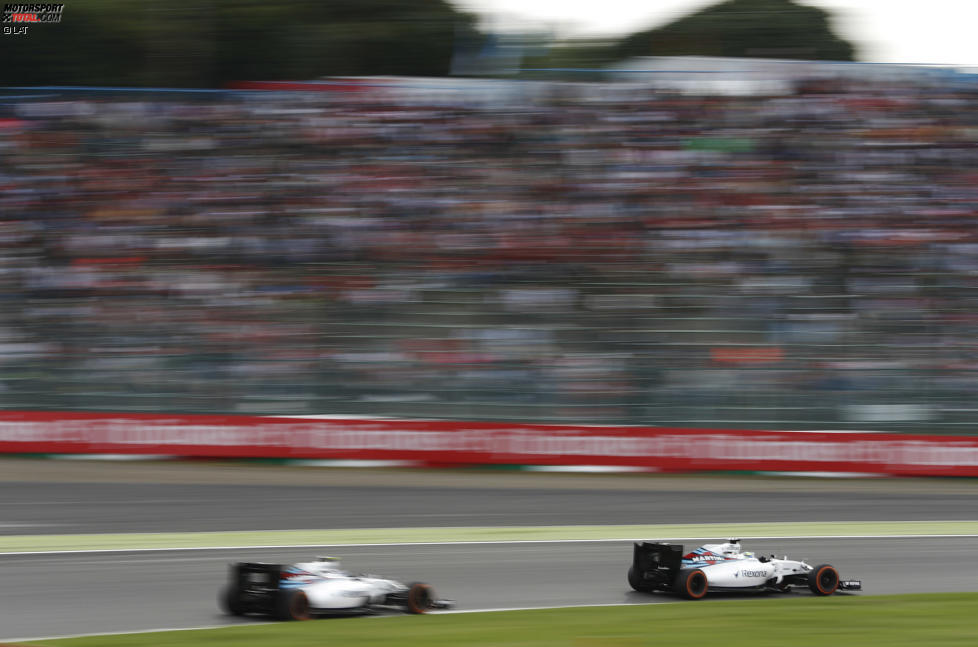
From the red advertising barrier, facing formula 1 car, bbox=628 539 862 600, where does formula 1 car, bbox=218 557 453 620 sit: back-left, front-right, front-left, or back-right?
front-right

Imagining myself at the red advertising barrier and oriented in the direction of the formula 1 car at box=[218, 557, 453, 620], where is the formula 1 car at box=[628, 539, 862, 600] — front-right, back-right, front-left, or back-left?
front-left

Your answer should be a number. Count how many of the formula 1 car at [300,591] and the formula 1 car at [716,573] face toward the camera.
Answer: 0

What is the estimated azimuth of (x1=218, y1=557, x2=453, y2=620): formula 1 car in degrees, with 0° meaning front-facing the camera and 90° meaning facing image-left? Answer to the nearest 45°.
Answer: approximately 225°

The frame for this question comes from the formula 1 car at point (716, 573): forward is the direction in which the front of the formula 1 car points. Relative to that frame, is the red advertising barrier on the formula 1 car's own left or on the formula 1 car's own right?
on the formula 1 car's own left

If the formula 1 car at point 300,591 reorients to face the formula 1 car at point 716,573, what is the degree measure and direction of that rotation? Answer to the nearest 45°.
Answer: approximately 45° to its right

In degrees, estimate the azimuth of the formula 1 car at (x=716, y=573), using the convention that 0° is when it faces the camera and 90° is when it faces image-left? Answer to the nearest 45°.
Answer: approximately 225°

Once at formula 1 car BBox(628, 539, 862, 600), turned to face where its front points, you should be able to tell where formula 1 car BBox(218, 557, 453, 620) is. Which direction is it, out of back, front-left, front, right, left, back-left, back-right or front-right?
back

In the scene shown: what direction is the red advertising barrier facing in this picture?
toward the camera

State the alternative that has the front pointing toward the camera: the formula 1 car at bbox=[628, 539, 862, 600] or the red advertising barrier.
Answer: the red advertising barrier

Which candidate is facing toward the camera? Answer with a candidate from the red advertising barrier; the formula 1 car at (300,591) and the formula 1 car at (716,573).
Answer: the red advertising barrier

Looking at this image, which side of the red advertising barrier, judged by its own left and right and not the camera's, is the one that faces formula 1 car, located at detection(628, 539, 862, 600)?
front

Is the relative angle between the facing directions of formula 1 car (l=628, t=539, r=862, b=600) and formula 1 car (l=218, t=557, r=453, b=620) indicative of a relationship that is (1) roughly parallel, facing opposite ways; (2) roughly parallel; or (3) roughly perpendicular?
roughly parallel

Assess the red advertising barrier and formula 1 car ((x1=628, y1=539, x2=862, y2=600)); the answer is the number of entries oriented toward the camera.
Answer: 1

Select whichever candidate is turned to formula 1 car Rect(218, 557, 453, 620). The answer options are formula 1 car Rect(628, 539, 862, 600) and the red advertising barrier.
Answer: the red advertising barrier

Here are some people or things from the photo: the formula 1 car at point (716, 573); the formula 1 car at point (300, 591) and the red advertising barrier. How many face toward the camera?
1

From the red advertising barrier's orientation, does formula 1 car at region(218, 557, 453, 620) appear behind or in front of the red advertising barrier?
in front
